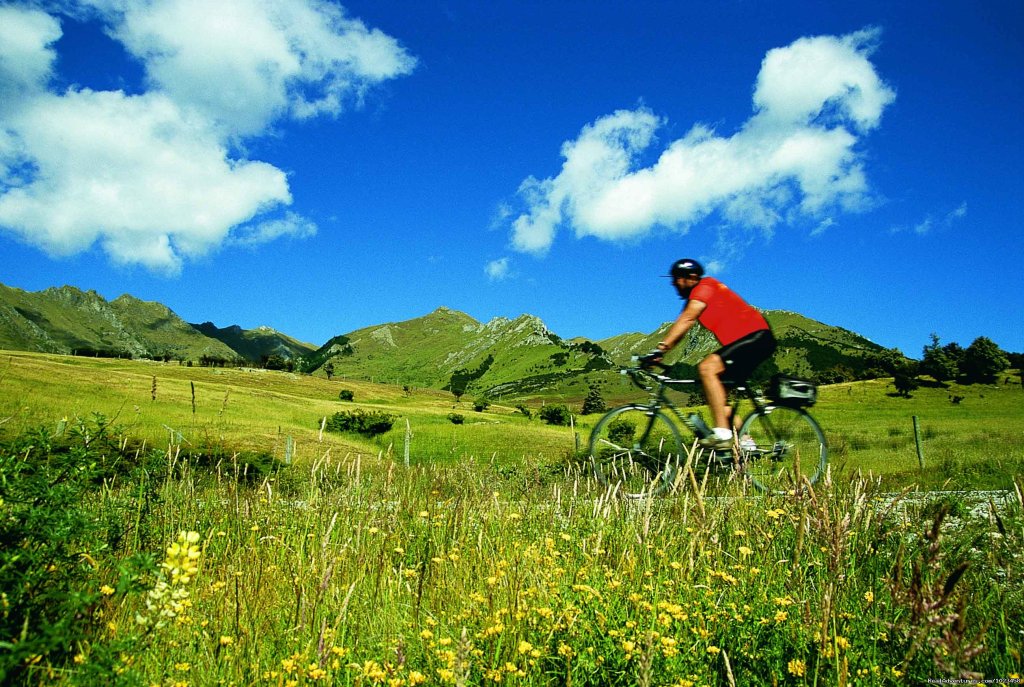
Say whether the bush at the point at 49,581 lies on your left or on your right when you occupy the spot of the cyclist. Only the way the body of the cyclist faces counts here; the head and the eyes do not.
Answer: on your left

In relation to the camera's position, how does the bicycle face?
facing to the left of the viewer

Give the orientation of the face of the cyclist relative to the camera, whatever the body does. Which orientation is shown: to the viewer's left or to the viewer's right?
to the viewer's left

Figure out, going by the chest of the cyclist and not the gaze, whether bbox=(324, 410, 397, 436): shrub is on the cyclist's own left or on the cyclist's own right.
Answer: on the cyclist's own right

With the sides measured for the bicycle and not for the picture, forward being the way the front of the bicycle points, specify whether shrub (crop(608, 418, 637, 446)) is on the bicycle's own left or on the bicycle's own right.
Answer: on the bicycle's own right

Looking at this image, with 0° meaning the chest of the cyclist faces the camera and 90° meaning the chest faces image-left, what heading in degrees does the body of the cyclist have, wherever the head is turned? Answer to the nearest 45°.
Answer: approximately 90°
